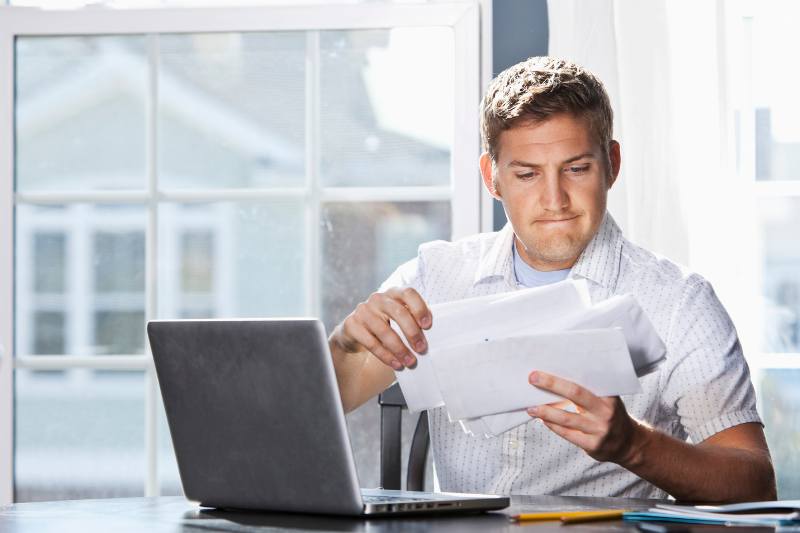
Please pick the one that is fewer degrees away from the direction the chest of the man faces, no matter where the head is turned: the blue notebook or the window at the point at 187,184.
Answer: the blue notebook

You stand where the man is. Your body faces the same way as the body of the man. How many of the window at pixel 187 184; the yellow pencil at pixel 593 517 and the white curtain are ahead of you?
1

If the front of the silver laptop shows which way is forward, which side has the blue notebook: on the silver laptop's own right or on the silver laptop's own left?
on the silver laptop's own right

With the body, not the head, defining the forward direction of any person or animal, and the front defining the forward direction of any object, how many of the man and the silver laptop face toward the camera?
1

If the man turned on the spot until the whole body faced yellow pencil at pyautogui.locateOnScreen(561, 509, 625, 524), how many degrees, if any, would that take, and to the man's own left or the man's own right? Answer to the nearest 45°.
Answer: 0° — they already face it

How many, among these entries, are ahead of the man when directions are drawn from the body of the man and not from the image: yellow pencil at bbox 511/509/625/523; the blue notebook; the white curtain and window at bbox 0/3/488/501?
2

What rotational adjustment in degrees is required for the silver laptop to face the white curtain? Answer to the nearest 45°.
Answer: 0° — it already faces it

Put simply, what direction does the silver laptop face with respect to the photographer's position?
facing away from the viewer and to the right of the viewer

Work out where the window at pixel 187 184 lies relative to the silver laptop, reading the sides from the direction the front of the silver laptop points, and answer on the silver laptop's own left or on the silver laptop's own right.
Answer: on the silver laptop's own left

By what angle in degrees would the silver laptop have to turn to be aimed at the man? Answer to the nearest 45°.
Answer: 0° — it already faces them

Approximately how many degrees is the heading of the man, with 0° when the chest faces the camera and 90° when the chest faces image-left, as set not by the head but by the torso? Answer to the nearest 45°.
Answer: approximately 0°
